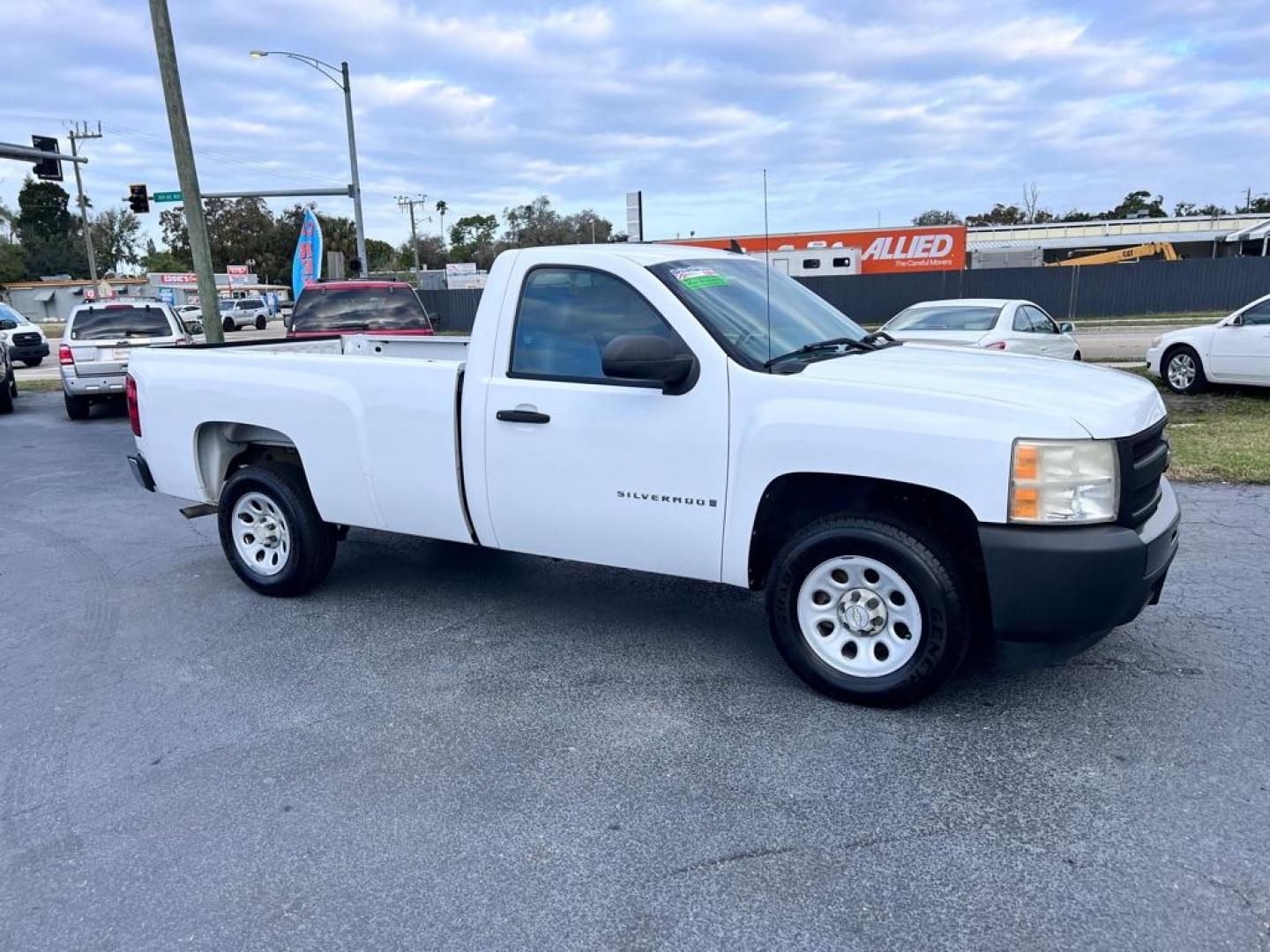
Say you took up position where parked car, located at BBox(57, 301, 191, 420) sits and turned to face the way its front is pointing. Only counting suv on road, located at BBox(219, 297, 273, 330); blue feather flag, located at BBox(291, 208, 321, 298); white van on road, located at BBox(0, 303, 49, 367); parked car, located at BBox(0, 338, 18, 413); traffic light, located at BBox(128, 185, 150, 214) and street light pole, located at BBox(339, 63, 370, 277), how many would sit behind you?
0

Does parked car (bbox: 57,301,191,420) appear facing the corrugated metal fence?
no

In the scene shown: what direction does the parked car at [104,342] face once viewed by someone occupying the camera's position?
facing away from the viewer

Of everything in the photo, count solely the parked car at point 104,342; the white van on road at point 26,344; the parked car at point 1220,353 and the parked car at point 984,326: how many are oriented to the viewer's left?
1

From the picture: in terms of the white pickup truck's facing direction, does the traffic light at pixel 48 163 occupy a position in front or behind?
behind

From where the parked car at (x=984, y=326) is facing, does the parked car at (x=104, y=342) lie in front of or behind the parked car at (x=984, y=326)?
behind

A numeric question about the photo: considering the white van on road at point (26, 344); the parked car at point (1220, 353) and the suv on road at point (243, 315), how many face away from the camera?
0

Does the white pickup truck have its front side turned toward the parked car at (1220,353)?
no

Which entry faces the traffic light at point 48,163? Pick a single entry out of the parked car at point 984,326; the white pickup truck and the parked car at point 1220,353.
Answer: the parked car at point 1220,353

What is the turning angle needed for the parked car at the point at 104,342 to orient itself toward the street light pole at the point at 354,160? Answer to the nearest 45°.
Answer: approximately 45° to its right

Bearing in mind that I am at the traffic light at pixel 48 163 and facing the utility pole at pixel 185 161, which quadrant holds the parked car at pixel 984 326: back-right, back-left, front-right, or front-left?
front-left

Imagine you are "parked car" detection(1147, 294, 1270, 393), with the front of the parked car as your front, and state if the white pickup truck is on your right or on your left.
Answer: on your left

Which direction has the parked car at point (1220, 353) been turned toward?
to the viewer's left

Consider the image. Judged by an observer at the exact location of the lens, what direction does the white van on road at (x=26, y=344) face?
facing the viewer and to the right of the viewer

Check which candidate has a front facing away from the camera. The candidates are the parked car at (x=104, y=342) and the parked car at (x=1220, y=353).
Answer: the parked car at (x=104, y=342)

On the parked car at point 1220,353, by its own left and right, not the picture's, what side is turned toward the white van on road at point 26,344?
front
